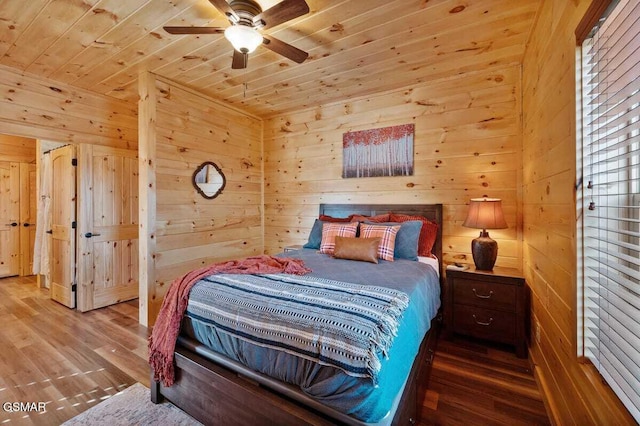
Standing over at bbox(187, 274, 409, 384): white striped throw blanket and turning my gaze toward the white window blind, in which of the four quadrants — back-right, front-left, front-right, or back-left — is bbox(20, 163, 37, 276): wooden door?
back-left

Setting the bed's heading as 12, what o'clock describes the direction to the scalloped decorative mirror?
The scalloped decorative mirror is roughly at 4 o'clock from the bed.

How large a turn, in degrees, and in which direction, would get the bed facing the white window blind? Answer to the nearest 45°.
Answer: approximately 45° to its left

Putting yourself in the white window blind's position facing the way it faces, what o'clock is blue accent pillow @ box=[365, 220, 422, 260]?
The blue accent pillow is roughly at 1 o'clock from the white window blind.

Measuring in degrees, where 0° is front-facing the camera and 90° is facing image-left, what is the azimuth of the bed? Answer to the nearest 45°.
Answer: approximately 45°

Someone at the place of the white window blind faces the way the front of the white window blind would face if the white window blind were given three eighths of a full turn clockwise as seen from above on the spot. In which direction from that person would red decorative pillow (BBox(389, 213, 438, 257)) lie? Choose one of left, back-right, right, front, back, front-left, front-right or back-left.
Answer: left

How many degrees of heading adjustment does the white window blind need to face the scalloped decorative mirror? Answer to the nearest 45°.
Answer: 0° — it already faces it

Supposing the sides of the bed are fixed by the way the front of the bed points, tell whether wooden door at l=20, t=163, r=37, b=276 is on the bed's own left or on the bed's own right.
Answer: on the bed's own right

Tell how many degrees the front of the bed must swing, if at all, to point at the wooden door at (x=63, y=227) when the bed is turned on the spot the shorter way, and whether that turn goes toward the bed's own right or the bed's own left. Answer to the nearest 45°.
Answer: approximately 90° to the bed's own right

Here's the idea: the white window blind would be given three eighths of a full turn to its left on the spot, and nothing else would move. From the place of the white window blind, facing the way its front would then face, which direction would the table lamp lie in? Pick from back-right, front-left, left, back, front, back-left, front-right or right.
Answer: back

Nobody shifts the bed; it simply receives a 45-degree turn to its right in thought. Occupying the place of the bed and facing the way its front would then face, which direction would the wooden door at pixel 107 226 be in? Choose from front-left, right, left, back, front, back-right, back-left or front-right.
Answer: front-right

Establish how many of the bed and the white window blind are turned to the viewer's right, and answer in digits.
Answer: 0

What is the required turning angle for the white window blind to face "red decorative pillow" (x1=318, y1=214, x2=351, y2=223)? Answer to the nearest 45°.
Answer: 0° — it already faces it

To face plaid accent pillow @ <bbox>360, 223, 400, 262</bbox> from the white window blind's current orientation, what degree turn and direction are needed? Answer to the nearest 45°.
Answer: approximately 45° to its right

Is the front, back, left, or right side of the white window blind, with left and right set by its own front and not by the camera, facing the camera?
left

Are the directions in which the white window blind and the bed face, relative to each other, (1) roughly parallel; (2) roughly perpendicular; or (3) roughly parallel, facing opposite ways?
roughly perpendicular

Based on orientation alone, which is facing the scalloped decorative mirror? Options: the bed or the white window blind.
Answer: the white window blind
